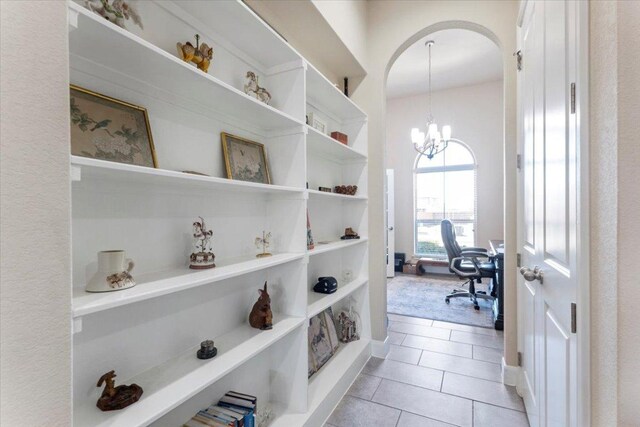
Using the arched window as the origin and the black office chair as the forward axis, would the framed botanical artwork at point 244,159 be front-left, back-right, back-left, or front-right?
front-right

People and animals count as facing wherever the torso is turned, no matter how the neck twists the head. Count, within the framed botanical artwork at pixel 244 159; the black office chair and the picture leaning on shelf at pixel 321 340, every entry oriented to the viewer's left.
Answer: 0

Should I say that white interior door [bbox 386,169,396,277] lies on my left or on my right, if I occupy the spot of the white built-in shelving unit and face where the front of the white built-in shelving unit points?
on my left

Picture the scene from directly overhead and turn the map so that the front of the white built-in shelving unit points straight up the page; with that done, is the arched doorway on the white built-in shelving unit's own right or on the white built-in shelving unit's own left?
on the white built-in shelving unit's own left

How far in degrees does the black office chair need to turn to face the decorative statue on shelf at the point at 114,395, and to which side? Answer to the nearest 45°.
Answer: approximately 90° to its right

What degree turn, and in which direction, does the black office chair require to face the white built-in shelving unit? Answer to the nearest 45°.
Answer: approximately 90° to its right

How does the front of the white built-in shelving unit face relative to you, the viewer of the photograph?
facing the viewer and to the right of the viewer

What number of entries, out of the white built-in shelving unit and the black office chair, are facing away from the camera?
0

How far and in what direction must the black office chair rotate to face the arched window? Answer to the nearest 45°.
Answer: approximately 90° to its left

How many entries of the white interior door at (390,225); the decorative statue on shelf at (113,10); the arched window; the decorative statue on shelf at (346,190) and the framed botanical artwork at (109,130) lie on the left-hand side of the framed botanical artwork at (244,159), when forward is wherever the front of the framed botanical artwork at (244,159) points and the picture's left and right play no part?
3

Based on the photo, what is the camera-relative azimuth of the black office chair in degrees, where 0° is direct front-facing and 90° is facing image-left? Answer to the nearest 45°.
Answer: approximately 270°
